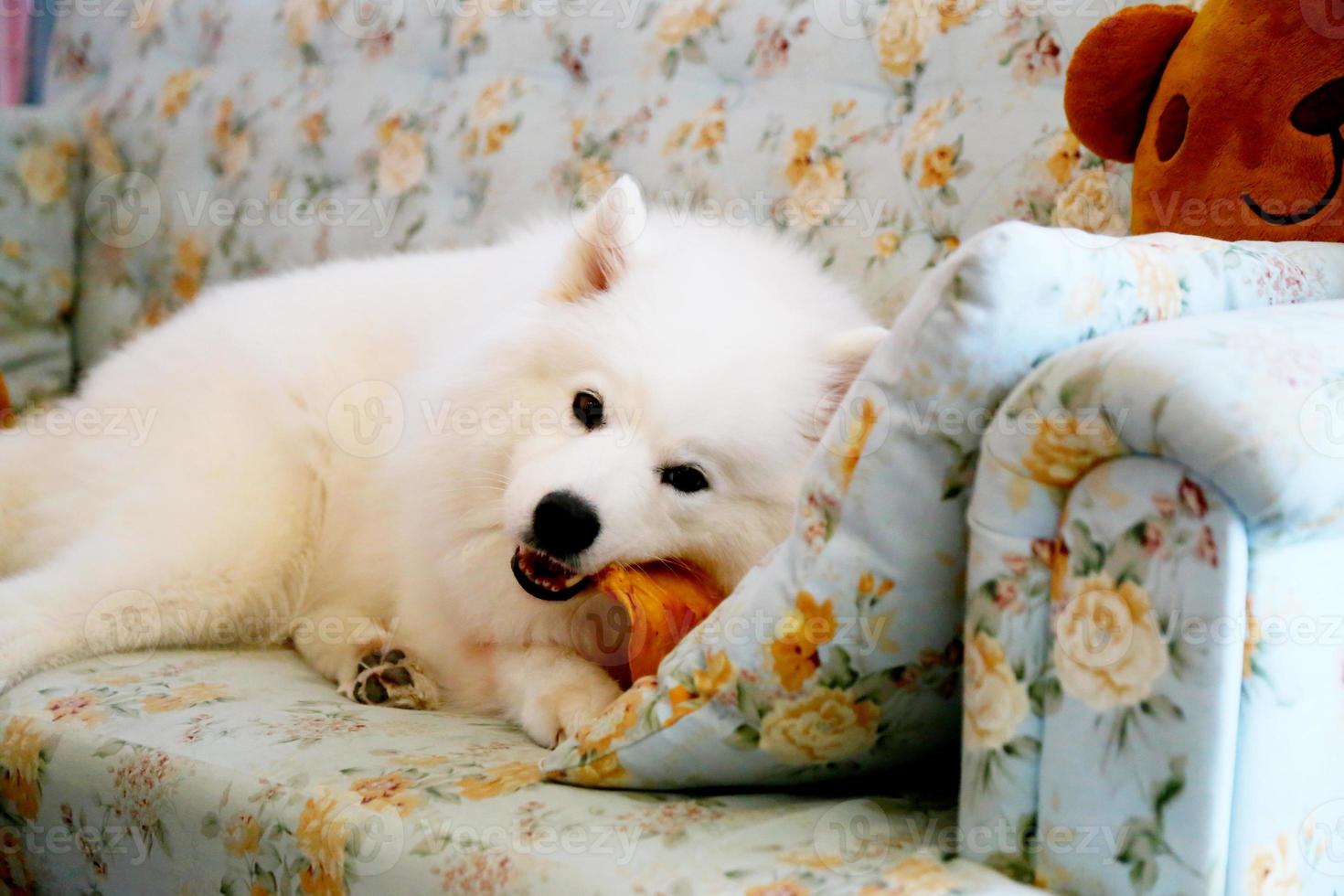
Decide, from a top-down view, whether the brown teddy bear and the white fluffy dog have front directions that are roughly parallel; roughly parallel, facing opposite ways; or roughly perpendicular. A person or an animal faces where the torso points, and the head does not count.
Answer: roughly perpendicular

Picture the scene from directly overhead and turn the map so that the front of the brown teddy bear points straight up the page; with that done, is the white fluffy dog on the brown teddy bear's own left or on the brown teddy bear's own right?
on the brown teddy bear's own right

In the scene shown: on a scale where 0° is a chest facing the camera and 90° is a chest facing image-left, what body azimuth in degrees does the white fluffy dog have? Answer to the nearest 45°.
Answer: approximately 315°
